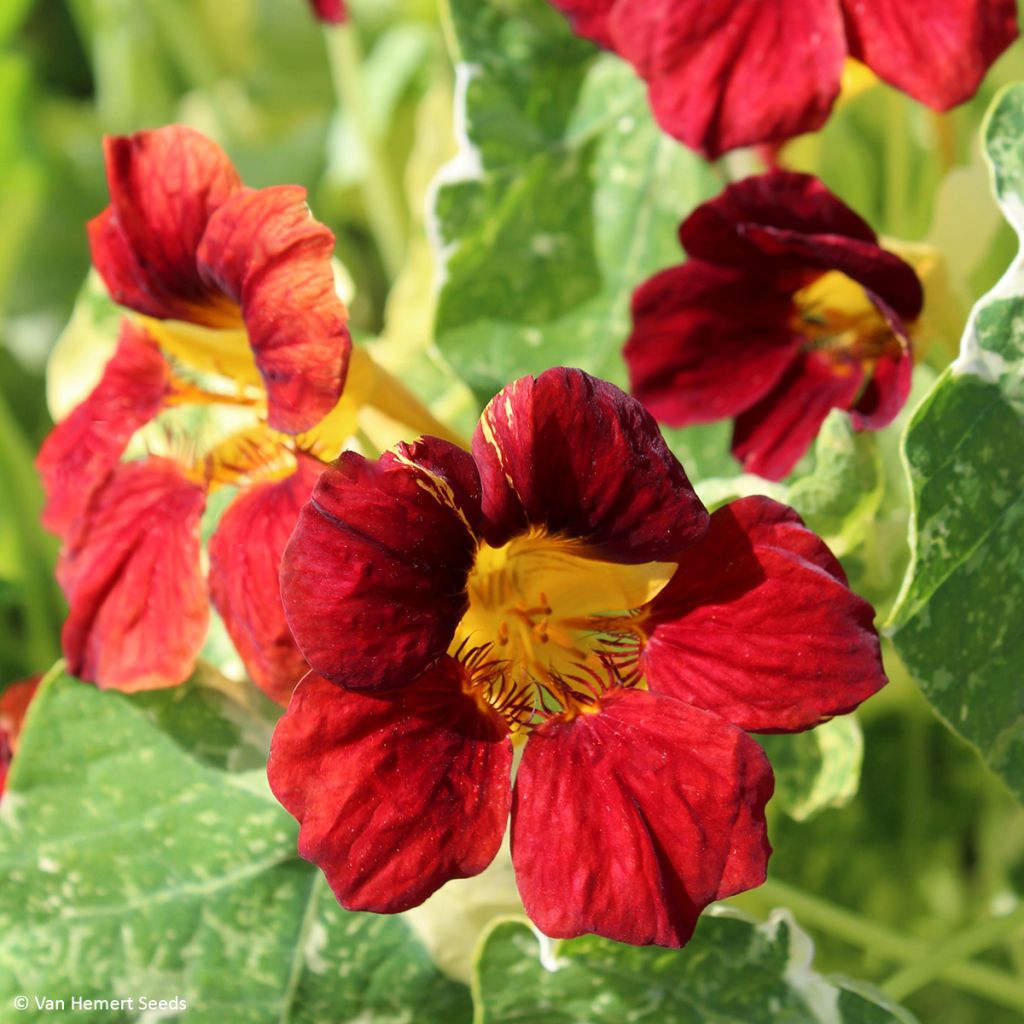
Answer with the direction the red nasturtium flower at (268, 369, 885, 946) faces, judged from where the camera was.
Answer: facing the viewer

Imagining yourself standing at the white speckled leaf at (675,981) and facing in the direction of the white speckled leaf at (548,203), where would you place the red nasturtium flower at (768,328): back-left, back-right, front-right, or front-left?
front-right

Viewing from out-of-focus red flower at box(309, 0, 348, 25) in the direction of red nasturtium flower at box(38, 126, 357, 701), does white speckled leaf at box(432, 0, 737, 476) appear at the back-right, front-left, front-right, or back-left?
front-left
